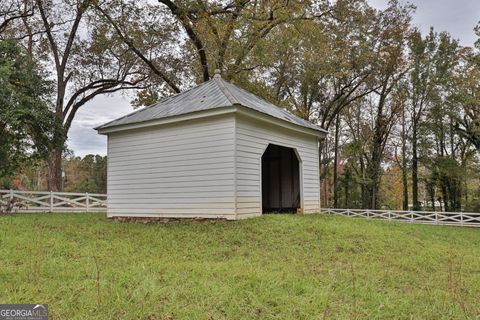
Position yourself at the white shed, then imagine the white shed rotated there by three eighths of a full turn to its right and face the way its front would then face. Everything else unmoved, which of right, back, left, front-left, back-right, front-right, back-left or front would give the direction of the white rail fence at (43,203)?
front-right

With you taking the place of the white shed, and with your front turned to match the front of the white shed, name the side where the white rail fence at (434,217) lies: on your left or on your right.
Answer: on your left

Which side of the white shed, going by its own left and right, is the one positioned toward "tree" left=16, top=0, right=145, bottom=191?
back

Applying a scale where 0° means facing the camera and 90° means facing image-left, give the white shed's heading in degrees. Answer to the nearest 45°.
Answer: approximately 315°

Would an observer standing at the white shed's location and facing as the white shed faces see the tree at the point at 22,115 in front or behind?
behind
